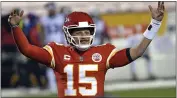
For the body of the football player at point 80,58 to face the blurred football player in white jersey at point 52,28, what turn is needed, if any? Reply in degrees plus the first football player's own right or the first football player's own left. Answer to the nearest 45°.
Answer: approximately 180°

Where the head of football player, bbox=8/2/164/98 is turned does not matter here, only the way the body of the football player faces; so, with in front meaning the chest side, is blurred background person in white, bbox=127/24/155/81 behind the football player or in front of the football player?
behind

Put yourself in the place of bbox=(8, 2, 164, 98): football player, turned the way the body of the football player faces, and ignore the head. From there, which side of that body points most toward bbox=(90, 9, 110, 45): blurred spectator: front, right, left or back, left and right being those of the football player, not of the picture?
back
